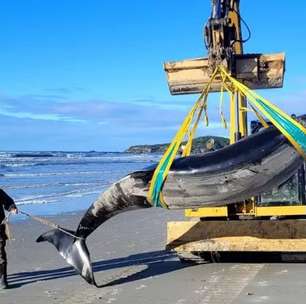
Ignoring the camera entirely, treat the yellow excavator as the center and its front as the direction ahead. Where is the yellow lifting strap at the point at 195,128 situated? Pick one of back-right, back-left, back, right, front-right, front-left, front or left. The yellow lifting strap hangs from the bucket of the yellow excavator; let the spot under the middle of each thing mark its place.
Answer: front

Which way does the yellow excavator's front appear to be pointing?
toward the camera
